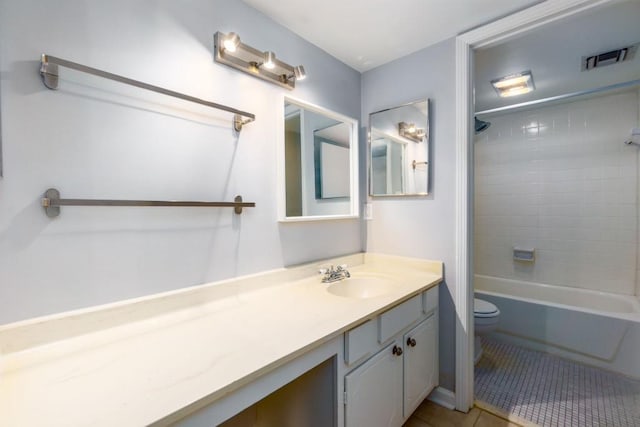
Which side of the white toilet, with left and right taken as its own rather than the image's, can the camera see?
right

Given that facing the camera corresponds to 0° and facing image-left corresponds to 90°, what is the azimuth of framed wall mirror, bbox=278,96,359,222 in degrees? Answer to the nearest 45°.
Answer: approximately 315°

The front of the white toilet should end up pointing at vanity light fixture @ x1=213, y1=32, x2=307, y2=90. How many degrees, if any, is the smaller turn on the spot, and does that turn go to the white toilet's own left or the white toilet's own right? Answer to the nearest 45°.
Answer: approximately 135° to the white toilet's own right

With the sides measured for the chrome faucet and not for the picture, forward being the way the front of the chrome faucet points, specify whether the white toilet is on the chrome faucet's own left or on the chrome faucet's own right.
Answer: on the chrome faucet's own left

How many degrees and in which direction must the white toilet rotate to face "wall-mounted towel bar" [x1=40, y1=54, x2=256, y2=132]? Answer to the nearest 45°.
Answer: approximately 135° to its right
